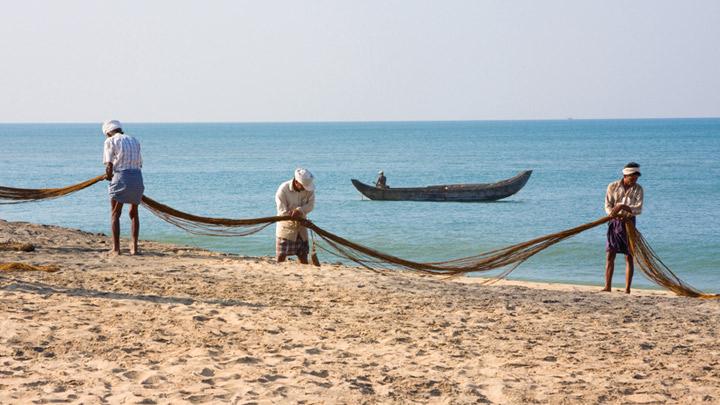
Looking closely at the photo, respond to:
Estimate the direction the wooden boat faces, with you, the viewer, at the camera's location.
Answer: facing to the right of the viewer

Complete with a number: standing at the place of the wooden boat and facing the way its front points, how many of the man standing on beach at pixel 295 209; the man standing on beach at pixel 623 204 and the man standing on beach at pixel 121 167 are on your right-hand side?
3

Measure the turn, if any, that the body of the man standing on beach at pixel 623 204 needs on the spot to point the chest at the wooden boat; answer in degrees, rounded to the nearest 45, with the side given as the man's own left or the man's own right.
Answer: approximately 180°

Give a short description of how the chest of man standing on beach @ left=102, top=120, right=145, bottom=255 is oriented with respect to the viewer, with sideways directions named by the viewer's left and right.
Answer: facing away from the viewer and to the left of the viewer

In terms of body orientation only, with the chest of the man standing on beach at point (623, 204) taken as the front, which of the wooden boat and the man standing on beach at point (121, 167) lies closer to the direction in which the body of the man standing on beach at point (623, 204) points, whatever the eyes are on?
the man standing on beach

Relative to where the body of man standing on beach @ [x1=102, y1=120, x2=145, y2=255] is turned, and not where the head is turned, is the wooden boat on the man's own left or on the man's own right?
on the man's own right

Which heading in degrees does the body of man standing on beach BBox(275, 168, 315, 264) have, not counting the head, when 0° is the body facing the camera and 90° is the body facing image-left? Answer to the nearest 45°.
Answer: approximately 315°

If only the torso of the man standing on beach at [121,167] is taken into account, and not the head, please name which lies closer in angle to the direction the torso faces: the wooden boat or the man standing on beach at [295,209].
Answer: the wooden boat

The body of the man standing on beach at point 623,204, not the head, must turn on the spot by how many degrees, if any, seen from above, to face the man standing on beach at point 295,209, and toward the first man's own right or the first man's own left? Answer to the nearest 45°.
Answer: approximately 90° to the first man's own right

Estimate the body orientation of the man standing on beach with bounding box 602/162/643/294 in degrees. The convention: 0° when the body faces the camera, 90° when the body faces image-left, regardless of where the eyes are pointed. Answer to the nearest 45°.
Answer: approximately 0°
